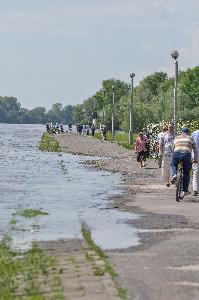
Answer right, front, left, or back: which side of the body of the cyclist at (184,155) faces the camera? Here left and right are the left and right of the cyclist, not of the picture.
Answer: back

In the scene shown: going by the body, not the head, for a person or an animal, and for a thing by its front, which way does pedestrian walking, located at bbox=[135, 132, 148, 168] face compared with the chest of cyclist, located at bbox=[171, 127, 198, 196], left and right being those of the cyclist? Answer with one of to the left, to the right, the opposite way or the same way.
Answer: the opposite way

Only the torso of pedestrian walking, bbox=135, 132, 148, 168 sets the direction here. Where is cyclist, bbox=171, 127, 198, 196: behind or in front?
in front

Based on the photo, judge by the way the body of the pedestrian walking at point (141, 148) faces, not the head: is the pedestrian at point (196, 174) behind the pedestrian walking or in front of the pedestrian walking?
in front

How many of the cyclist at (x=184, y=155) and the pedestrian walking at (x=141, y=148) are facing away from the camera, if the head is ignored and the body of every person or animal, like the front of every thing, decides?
1

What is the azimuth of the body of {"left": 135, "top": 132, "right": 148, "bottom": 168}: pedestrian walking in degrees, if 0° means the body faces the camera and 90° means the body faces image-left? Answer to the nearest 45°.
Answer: approximately 0°
